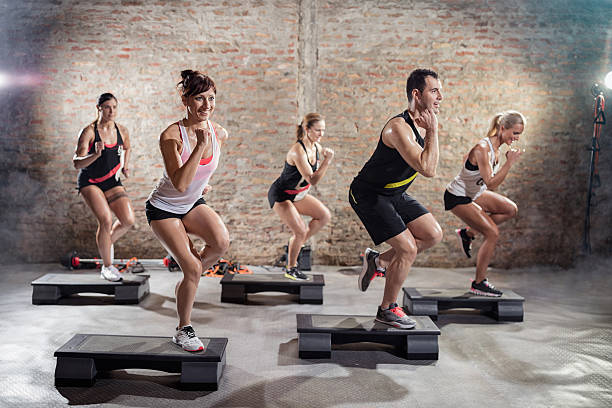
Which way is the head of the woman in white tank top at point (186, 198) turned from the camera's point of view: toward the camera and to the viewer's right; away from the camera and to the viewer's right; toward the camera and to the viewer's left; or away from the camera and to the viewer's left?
toward the camera and to the viewer's right

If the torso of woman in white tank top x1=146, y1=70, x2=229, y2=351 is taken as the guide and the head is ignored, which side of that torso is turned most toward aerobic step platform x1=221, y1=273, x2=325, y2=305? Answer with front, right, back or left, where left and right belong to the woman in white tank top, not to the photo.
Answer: left

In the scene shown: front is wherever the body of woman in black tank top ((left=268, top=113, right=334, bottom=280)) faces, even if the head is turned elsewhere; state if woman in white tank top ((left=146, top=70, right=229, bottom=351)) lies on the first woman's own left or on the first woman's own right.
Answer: on the first woman's own right

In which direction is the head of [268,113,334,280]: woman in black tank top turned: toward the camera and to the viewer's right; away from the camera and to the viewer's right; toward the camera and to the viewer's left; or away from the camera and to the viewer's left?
toward the camera and to the viewer's right

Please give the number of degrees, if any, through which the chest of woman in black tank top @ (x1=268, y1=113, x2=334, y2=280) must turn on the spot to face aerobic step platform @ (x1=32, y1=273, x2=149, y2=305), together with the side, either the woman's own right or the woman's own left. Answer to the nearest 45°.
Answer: approximately 135° to the woman's own right

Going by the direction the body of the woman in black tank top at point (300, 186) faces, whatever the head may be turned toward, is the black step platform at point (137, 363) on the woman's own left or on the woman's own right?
on the woman's own right

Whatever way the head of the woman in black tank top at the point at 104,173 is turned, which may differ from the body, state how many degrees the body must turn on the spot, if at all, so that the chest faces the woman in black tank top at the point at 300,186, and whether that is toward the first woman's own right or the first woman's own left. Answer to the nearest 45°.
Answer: approximately 45° to the first woman's own left

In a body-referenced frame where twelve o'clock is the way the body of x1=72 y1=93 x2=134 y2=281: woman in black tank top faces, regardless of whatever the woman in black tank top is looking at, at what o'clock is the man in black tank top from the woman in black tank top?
The man in black tank top is roughly at 12 o'clock from the woman in black tank top.

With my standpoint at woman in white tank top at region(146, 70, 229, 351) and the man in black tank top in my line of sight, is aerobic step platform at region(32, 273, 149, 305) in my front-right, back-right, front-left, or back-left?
back-left
